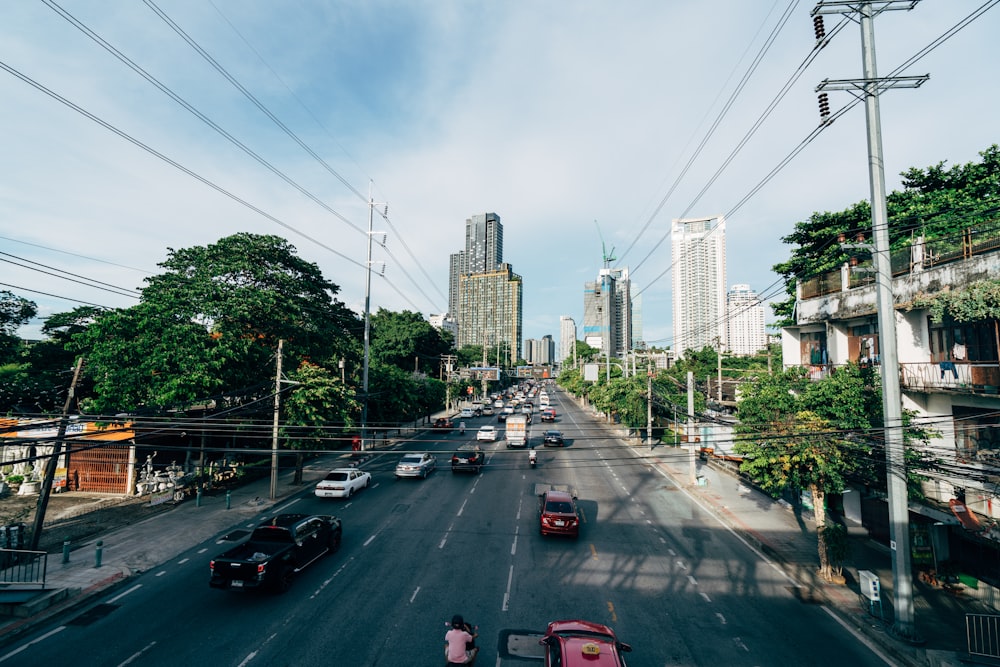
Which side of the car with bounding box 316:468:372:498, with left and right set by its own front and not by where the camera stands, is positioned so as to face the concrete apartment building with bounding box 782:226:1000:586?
right

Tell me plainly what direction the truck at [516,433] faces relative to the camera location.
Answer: facing away from the viewer

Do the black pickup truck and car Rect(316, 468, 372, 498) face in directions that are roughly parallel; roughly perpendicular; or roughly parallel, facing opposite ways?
roughly parallel

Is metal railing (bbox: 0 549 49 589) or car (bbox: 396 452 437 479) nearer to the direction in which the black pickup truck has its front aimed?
the car

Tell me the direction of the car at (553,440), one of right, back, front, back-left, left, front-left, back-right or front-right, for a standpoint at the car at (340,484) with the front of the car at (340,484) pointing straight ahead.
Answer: front

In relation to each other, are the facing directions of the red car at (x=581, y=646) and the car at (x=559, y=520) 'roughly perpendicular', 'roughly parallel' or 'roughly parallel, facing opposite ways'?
roughly parallel

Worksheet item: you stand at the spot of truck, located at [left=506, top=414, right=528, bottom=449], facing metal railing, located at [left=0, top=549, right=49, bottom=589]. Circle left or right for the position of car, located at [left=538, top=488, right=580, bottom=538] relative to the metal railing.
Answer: left

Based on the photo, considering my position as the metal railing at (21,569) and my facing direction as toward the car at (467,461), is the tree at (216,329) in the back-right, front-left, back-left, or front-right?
front-left

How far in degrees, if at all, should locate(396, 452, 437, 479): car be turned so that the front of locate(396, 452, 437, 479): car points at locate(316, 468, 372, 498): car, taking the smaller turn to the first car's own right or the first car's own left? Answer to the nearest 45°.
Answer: approximately 180°

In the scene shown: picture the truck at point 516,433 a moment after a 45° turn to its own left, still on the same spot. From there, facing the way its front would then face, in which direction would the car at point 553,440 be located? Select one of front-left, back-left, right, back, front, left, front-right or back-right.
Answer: right

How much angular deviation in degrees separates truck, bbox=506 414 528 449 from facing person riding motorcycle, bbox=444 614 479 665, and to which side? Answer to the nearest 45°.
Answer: approximately 180°

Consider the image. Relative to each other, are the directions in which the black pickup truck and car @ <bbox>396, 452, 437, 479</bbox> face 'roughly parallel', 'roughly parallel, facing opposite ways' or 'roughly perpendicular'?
roughly parallel
